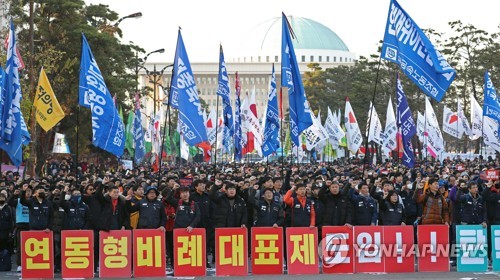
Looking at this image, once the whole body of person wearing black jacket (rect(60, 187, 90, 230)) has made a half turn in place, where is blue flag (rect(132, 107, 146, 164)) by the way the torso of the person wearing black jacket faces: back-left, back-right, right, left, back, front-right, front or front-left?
front

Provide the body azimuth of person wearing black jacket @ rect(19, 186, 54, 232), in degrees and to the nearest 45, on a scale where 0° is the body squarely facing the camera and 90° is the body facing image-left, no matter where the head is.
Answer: approximately 0°

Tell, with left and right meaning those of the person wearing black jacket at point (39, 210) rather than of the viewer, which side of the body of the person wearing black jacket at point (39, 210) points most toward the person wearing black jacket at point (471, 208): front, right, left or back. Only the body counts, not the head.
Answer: left

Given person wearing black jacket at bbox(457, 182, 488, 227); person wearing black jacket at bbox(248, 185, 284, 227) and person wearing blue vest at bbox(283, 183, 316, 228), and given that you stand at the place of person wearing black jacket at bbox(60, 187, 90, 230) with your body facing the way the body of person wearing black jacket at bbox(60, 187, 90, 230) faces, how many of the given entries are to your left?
3

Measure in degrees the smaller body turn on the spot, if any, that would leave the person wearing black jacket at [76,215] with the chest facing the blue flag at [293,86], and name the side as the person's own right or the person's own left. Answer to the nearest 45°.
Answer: approximately 135° to the person's own left

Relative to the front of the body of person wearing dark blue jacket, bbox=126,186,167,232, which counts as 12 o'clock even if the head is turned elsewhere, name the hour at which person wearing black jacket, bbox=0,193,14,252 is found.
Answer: person wearing black jacket, bbox=0,193,14,252 is roughly at 4 o'clock from person wearing dark blue jacket, bbox=126,186,167,232.

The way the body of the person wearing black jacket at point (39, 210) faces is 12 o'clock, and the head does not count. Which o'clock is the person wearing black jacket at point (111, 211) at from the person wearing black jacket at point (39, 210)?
the person wearing black jacket at point (111, 211) is roughly at 10 o'clock from the person wearing black jacket at point (39, 210).

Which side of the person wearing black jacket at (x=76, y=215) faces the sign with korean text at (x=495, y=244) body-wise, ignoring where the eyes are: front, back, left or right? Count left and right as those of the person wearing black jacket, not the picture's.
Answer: left
